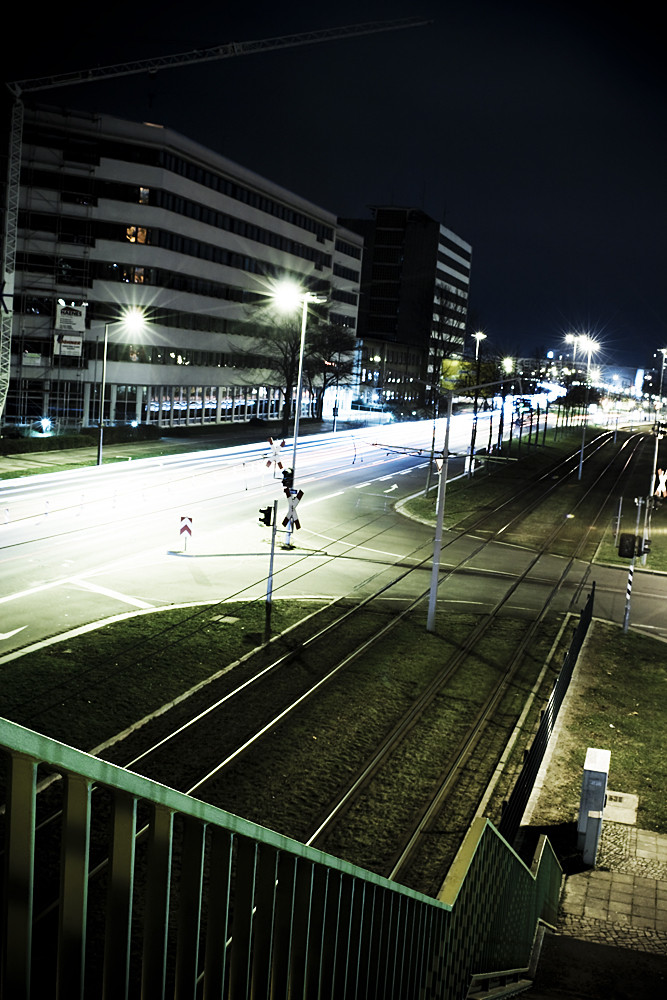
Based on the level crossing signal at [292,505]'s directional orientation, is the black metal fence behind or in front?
in front

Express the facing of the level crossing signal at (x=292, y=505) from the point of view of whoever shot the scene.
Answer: facing the viewer

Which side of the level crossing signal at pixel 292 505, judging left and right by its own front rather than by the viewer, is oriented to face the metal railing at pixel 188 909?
front

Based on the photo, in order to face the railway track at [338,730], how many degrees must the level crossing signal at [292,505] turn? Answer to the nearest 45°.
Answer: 0° — it already faces it
